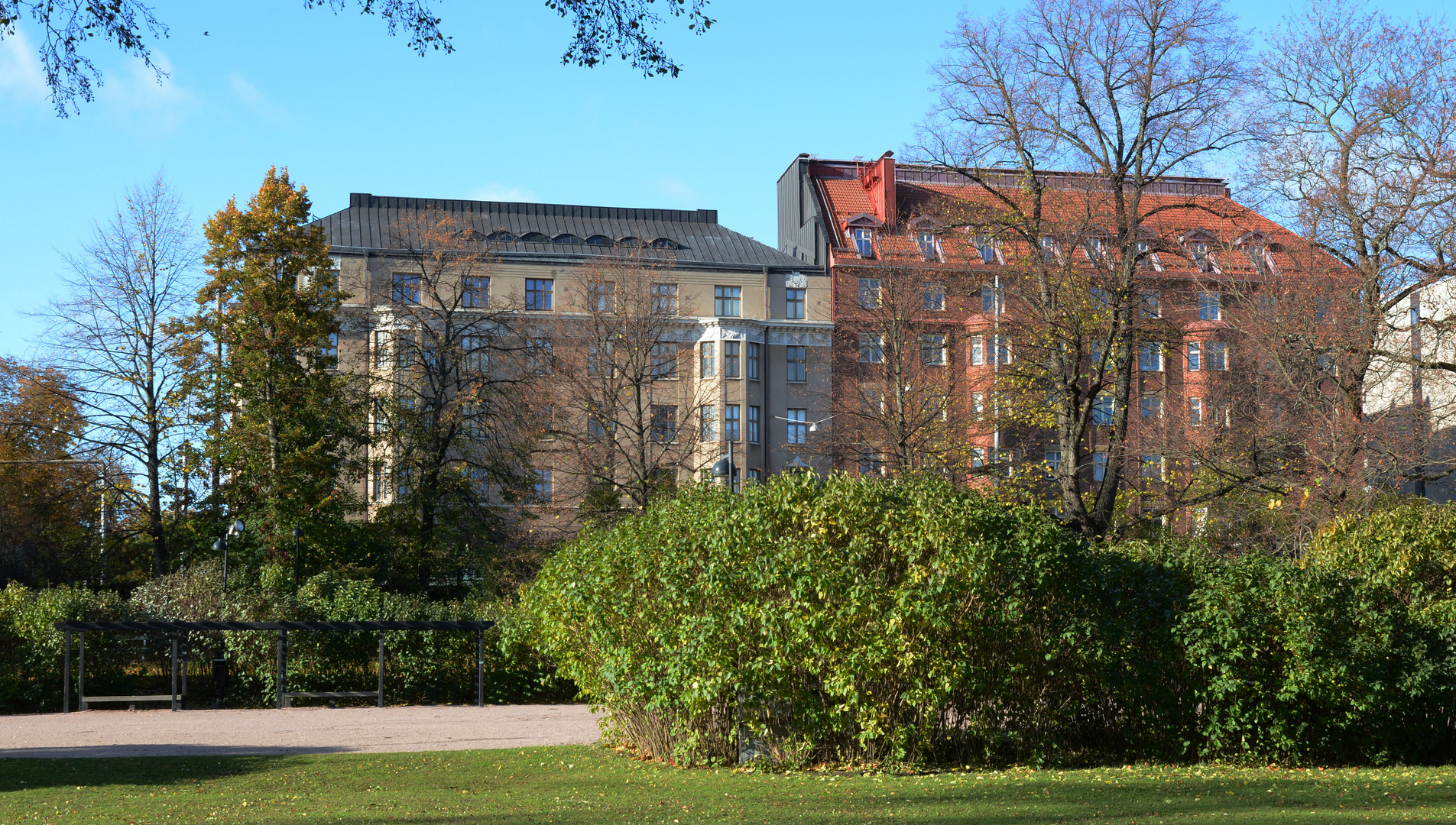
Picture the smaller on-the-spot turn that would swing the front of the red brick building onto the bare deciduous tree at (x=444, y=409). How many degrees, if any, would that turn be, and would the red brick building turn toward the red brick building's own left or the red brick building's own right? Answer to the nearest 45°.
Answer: approximately 90° to the red brick building's own right

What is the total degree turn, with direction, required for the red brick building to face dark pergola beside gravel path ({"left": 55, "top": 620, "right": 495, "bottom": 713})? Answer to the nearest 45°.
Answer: approximately 45° to its right

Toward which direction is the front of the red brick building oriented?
toward the camera

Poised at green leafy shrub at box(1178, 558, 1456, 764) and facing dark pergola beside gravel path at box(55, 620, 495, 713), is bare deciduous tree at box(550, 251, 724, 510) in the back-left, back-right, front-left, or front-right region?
front-right

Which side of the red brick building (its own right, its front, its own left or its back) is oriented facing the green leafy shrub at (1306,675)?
front

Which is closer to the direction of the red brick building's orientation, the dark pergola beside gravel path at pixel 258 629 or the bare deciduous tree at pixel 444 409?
the dark pergola beside gravel path

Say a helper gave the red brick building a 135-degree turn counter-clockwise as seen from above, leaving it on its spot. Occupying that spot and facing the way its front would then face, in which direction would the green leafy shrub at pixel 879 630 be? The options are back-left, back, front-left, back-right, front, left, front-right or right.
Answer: back-right
